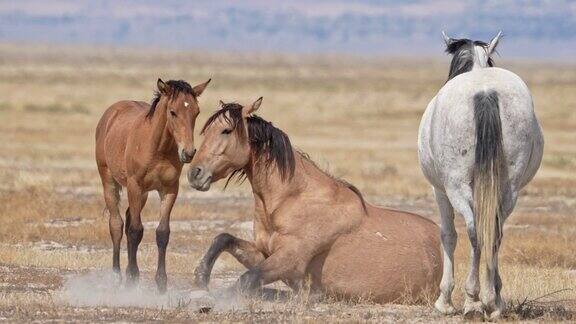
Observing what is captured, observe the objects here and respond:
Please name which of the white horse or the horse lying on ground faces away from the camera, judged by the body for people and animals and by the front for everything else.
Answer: the white horse

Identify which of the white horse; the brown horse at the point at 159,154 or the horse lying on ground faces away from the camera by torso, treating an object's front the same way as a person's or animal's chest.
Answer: the white horse

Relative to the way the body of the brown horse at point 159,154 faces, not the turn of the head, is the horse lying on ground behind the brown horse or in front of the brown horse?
in front

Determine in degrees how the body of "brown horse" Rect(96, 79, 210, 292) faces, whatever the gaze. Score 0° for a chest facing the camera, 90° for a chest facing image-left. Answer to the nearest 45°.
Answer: approximately 315°

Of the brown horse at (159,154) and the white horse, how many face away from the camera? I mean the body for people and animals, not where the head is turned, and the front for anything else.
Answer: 1

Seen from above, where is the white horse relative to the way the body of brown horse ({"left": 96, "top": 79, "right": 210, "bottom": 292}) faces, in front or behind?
in front

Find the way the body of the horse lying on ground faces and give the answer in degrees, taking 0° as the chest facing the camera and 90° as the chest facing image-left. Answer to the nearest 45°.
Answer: approximately 45°

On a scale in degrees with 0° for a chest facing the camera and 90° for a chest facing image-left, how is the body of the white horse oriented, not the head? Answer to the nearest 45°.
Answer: approximately 180°
